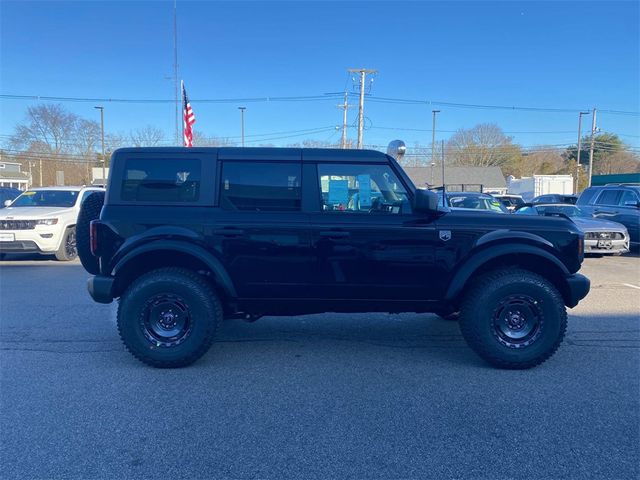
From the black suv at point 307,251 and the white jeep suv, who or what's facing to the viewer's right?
the black suv

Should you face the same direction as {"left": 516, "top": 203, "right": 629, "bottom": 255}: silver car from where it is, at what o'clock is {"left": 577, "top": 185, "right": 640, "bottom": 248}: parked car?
The parked car is roughly at 8 o'clock from the silver car.

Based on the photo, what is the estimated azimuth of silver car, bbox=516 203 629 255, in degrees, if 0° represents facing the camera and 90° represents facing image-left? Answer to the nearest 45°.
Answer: approximately 315°

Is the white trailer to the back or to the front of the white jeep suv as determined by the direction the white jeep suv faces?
to the back

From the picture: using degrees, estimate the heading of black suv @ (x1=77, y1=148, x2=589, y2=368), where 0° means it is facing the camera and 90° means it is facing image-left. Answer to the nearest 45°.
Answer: approximately 270°

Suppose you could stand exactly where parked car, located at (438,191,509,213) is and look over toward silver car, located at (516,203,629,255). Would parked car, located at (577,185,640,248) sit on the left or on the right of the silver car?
left

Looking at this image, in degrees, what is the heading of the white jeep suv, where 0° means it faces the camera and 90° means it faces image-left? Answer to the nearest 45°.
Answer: approximately 45°

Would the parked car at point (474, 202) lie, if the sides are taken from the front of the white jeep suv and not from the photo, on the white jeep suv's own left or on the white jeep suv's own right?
on the white jeep suv's own left

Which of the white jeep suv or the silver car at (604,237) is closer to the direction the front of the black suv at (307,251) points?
the silver car

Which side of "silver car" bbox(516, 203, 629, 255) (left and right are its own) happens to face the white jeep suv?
right

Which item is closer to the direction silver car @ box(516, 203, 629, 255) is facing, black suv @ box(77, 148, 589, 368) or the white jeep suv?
the black suv

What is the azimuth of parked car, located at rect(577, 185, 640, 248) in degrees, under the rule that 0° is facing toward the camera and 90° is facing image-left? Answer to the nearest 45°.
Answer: approximately 315°

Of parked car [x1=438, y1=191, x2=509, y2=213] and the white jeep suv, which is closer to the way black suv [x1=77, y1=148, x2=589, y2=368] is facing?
the parked car
